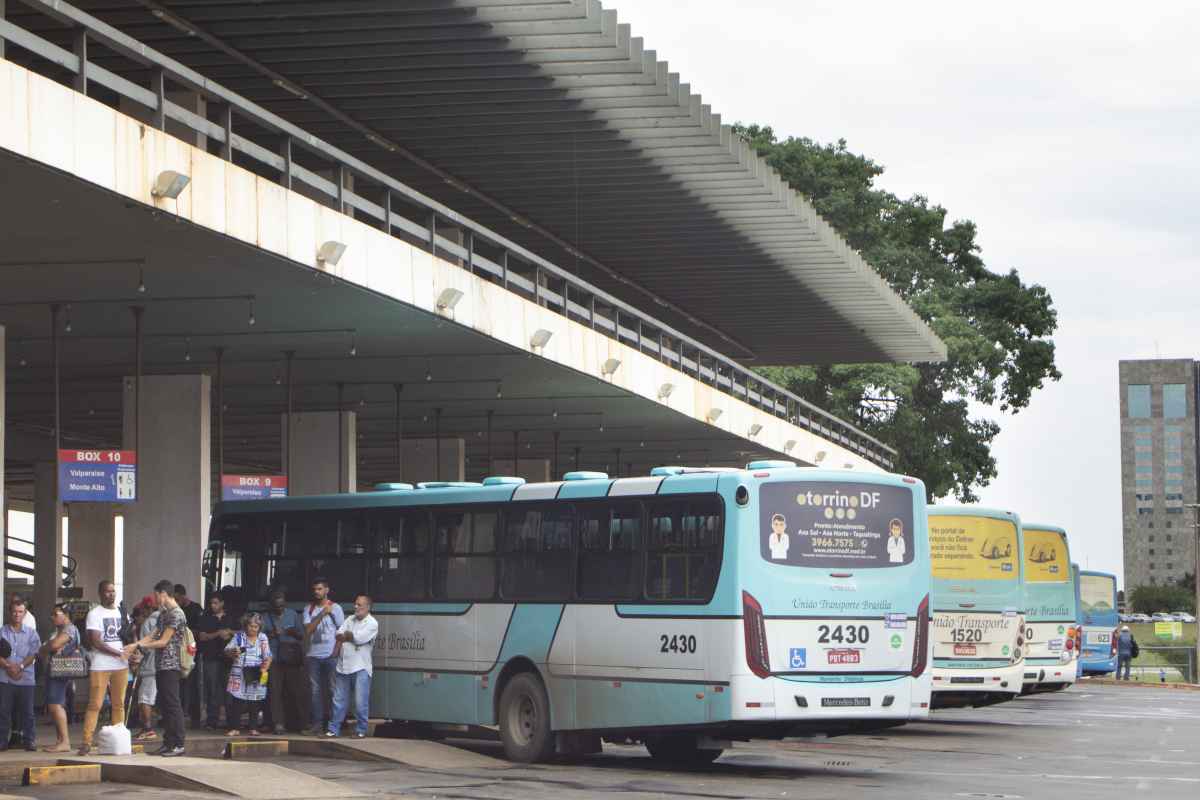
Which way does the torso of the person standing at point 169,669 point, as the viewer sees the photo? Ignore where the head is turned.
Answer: to the viewer's left

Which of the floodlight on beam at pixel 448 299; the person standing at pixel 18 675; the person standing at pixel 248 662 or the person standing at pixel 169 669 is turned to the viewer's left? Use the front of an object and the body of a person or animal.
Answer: the person standing at pixel 169 669

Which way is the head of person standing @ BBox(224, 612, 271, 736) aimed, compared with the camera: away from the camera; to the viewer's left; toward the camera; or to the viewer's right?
toward the camera

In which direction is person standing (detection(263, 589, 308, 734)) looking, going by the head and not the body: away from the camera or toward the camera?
toward the camera

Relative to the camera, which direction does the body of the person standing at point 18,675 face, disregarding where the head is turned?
toward the camera

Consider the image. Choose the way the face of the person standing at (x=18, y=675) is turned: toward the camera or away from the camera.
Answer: toward the camera

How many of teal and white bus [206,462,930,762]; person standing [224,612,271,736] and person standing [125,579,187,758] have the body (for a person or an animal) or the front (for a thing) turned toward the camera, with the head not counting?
1

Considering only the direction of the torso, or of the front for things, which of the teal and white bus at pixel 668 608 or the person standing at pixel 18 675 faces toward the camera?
the person standing

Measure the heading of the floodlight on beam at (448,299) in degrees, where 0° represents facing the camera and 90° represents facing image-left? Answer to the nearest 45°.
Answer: approximately 315°

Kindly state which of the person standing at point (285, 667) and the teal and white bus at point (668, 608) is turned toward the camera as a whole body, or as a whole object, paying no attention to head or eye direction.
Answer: the person standing

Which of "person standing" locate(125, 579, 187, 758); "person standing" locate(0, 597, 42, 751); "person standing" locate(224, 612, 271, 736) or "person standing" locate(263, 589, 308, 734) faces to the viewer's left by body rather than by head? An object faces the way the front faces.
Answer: "person standing" locate(125, 579, 187, 758)

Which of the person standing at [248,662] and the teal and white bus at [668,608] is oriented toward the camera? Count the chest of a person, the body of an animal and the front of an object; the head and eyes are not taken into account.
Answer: the person standing
